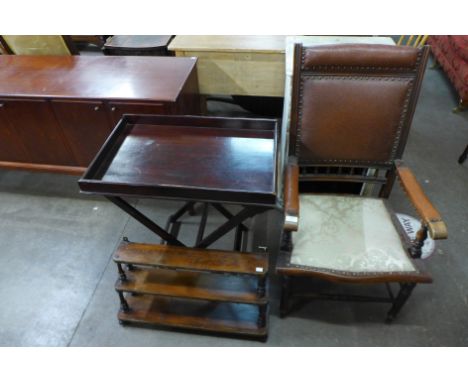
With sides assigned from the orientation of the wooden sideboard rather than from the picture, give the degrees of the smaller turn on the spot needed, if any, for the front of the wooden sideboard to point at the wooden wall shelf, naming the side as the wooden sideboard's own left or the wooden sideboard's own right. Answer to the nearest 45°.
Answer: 0° — it already faces it

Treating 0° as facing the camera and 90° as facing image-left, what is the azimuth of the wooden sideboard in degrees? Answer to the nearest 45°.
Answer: approximately 0°

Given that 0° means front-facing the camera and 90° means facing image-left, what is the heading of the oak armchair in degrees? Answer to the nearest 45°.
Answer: approximately 0°

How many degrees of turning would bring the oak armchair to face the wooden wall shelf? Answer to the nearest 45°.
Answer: approximately 45° to its right

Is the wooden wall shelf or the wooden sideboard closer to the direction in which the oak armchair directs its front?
the wooden wall shelf

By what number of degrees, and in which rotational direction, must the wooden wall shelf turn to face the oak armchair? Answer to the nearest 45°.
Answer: approximately 90° to its left

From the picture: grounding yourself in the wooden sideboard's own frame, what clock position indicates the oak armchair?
The oak armchair is roughly at 11 o'clock from the wooden sideboard.

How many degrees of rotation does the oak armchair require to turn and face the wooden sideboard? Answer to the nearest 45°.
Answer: approximately 90° to its right
